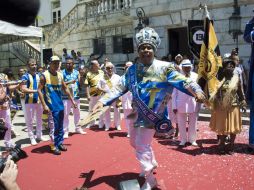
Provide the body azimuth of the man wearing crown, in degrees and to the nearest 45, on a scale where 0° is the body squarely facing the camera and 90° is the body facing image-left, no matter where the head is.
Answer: approximately 0°

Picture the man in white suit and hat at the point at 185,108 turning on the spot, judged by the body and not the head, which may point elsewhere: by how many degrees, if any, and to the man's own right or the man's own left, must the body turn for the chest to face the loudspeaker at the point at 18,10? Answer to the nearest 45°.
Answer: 0° — they already face it

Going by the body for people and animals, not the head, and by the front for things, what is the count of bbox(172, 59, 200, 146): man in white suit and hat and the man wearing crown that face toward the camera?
2

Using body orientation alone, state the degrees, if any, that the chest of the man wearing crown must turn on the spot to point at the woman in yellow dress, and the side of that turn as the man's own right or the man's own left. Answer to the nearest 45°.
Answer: approximately 135° to the man's own left

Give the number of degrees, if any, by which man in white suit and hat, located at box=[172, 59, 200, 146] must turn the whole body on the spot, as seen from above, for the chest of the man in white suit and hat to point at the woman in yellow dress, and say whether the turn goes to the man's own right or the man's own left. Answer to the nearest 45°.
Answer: approximately 45° to the man's own left
